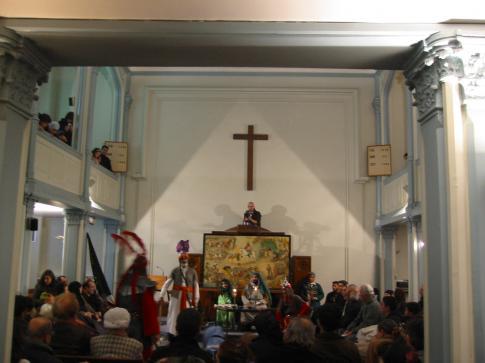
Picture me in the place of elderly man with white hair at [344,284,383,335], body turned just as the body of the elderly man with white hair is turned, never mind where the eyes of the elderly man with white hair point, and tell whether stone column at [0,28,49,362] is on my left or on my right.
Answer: on my left

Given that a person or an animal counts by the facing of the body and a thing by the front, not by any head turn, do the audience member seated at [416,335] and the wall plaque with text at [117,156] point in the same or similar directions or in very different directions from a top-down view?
very different directions

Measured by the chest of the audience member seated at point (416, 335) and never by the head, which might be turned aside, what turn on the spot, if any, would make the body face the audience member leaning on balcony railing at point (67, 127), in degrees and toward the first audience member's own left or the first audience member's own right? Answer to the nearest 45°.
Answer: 0° — they already face them

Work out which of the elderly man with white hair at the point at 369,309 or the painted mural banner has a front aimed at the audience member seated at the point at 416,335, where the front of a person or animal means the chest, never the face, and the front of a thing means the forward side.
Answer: the painted mural banner
